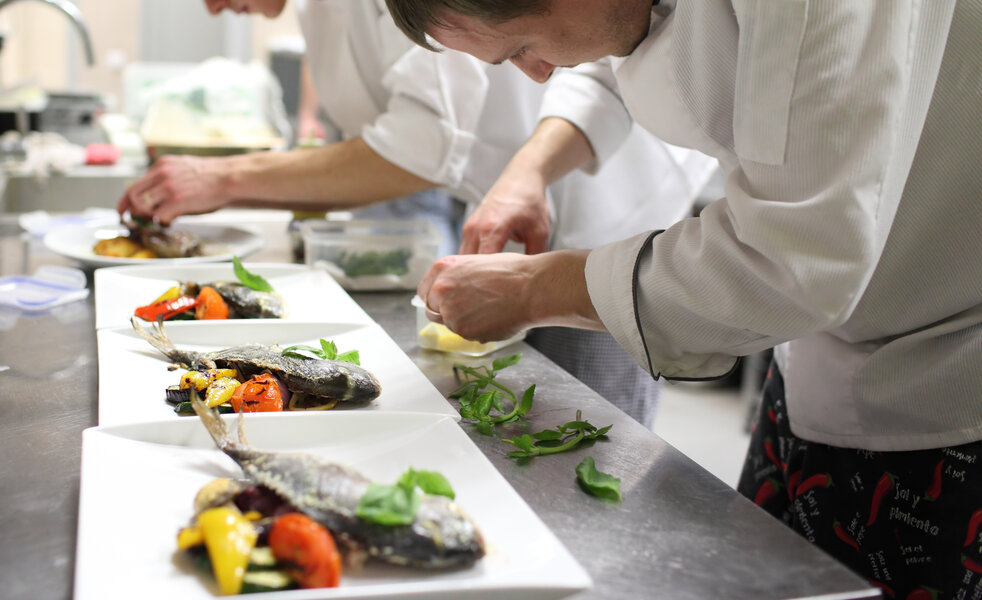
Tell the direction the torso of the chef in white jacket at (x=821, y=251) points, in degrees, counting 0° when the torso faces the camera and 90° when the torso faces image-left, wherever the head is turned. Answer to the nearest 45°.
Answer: approximately 90°

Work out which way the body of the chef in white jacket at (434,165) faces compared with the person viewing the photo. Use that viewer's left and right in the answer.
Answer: facing the viewer and to the left of the viewer

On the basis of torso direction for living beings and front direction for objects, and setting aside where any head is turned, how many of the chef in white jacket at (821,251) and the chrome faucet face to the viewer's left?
1

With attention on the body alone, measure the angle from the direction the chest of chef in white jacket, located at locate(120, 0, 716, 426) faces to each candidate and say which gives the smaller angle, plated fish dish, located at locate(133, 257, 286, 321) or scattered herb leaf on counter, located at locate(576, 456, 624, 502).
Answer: the plated fish dish

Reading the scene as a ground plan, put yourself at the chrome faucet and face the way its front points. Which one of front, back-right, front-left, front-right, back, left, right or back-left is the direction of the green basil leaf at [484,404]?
right

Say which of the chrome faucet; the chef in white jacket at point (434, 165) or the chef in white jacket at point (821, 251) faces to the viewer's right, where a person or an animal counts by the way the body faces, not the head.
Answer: the chrome faucet

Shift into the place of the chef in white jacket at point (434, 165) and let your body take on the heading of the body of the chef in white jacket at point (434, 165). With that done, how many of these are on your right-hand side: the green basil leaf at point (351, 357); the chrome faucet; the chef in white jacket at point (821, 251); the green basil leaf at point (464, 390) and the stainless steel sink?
2

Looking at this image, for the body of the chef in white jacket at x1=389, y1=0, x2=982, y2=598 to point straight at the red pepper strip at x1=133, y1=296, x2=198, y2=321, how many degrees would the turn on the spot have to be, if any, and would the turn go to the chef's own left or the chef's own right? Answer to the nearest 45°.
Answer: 0° — they already face it

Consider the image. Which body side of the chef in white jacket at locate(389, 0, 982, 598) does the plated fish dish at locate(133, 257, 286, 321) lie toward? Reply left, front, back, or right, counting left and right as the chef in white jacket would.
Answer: front

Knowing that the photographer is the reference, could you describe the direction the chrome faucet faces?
facing to the right of the viewer

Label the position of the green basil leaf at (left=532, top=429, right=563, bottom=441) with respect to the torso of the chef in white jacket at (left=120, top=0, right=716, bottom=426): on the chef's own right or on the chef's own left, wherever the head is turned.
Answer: on the chef's own left

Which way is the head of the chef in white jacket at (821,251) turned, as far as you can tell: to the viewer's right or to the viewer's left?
to the viewer's left
